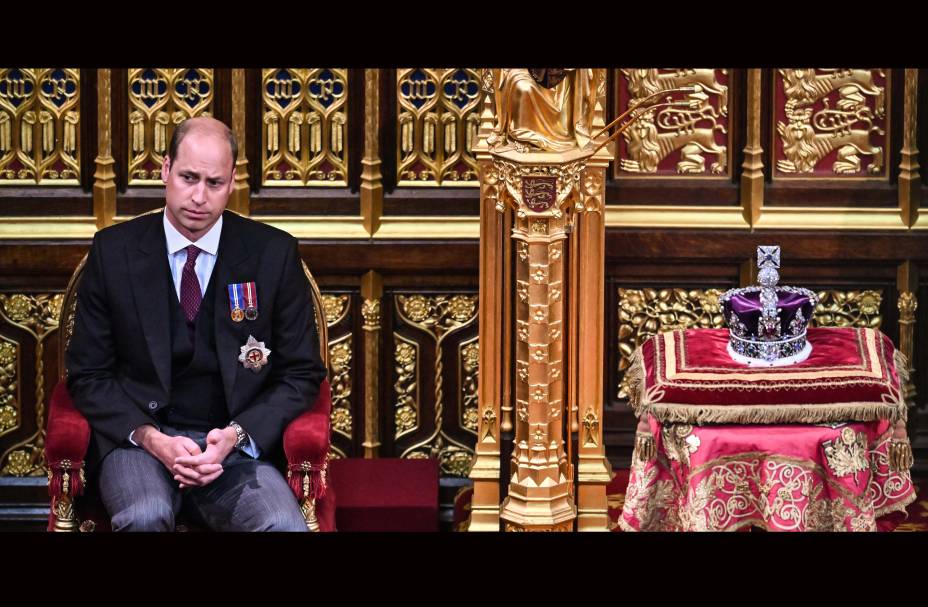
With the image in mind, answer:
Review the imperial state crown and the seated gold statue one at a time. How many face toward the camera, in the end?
2

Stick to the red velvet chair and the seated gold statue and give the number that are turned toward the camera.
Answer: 2

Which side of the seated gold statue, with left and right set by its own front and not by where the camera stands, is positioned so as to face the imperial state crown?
left

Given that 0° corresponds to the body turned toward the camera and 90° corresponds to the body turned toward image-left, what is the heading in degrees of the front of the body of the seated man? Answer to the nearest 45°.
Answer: approximately 0°

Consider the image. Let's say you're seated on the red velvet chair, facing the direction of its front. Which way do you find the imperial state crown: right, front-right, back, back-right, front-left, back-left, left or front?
left

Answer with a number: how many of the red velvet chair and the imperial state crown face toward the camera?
2
